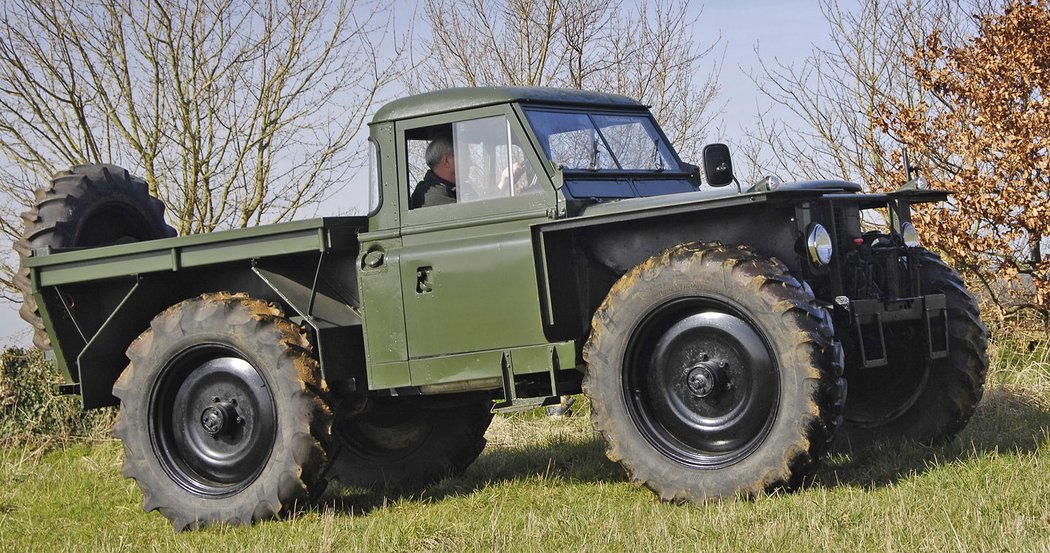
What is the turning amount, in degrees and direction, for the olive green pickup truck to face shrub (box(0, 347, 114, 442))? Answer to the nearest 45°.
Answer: approximately 180°
